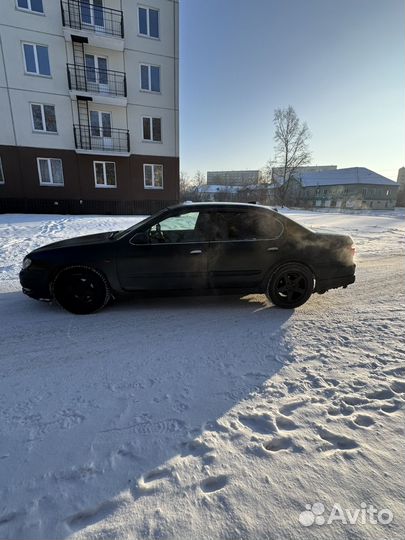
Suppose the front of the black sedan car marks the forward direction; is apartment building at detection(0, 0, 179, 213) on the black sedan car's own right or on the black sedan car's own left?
on the black sedan car's own right

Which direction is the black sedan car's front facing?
to the viewer's left
